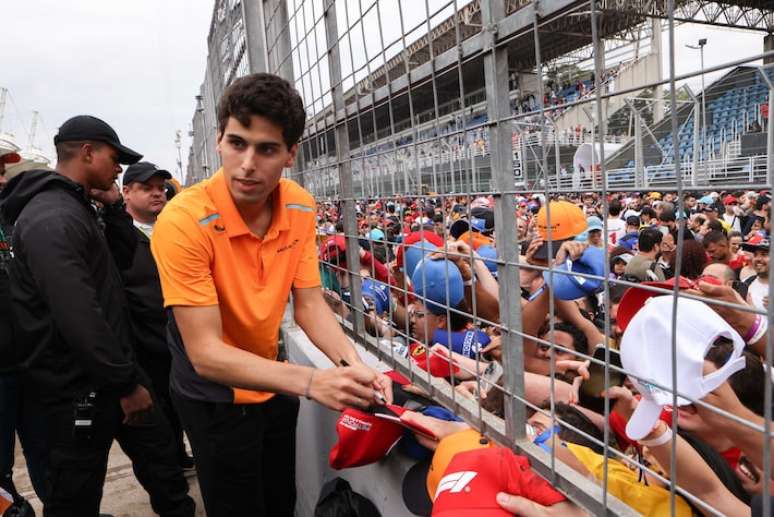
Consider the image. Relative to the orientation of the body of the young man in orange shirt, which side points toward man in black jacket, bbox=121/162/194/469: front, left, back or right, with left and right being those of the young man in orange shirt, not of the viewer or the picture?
back

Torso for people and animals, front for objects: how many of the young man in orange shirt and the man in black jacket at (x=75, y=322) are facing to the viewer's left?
0

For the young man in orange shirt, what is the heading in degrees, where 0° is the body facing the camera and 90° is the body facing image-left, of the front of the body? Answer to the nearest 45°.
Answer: approximately 315°

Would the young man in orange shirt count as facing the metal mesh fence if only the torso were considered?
yes

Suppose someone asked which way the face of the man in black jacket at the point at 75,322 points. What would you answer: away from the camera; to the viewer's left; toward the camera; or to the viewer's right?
to the viewer's right

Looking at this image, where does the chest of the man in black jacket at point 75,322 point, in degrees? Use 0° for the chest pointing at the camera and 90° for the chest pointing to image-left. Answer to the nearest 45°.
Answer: approximately 270°

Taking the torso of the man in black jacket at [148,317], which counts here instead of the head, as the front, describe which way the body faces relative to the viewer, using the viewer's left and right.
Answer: facing the viewer and to the right of the viewer

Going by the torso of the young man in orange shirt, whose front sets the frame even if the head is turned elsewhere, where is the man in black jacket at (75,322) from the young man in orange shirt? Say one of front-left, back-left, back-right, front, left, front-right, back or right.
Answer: back
